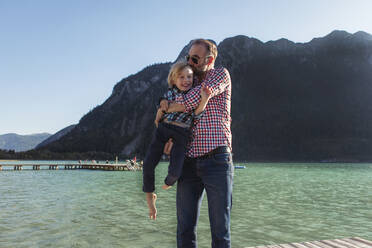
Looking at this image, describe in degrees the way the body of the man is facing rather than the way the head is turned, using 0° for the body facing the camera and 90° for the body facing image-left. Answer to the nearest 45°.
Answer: approximately 45°

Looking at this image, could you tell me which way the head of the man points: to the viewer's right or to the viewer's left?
to the viewer's left
